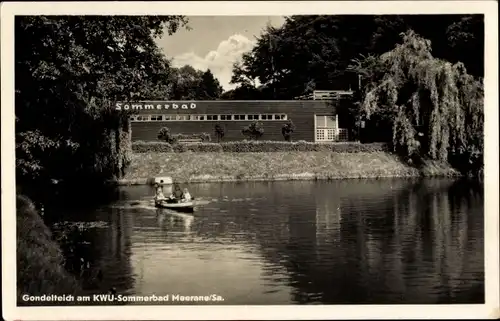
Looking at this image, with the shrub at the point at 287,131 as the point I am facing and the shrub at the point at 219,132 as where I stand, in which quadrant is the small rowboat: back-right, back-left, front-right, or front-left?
back-right

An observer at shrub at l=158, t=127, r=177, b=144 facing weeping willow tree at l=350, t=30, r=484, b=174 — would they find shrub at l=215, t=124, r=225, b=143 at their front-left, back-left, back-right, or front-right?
front-left

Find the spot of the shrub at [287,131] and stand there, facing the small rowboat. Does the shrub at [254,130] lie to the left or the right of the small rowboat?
right
